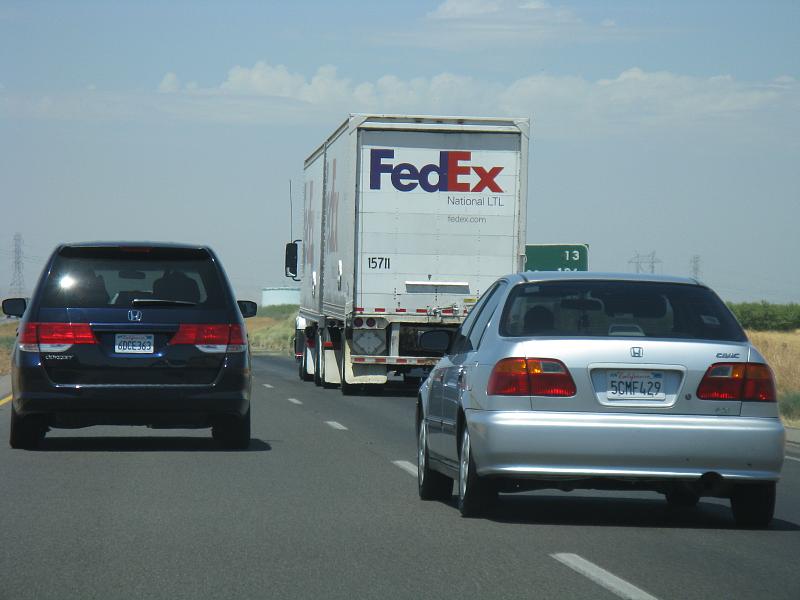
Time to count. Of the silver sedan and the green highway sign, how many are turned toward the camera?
1

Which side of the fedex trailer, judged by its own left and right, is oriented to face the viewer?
back

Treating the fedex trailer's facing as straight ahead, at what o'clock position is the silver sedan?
The silver sedan is roughly at 6 o'clock from the fedex trailer.

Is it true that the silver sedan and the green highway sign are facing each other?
yes

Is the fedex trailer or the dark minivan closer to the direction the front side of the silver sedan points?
the fedex trailer

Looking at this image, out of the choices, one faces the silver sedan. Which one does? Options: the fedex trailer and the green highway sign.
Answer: the green highway sign

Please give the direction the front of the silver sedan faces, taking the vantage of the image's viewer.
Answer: facing away from the viewer

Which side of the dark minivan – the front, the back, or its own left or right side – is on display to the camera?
back

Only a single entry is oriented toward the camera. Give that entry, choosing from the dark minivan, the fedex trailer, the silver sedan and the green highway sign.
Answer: the green highway sign
